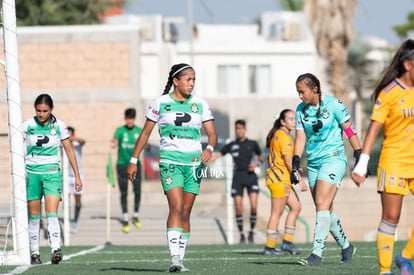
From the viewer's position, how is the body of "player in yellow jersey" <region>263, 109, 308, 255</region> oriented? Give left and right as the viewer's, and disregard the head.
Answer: facing to the right of the viewer

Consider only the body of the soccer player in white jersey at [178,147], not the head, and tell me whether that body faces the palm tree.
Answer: no

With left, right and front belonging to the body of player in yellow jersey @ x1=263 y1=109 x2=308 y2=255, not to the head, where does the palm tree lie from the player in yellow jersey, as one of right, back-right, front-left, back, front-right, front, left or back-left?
left

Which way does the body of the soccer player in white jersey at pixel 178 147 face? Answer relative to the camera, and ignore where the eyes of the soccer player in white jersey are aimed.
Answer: toward the camera

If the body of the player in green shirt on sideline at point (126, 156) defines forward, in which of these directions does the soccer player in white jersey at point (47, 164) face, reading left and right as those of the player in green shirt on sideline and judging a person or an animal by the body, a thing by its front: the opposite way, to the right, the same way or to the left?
the same way

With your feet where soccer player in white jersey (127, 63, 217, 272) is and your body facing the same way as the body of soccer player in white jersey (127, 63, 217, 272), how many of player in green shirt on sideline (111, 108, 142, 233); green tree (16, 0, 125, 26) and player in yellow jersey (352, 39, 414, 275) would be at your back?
2

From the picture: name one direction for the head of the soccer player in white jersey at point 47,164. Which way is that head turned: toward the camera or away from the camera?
toward the camera

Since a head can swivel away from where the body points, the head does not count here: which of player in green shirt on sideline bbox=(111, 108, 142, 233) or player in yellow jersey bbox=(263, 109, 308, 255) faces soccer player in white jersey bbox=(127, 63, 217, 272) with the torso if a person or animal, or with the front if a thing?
the player in green shirt on sideline

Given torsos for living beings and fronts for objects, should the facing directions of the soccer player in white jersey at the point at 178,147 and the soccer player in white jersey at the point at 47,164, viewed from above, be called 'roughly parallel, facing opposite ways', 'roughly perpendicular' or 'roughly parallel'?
roughly parallel

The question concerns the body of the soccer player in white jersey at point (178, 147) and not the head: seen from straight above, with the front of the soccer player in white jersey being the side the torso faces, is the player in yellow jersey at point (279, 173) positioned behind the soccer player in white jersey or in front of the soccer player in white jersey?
behind

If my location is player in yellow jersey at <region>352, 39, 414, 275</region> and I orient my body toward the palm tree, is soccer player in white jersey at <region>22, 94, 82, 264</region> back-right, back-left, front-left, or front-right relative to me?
front-left

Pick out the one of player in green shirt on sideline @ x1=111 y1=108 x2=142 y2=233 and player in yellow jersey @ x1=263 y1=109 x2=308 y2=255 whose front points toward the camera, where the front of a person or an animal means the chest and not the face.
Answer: the player in green shirt on sideline
